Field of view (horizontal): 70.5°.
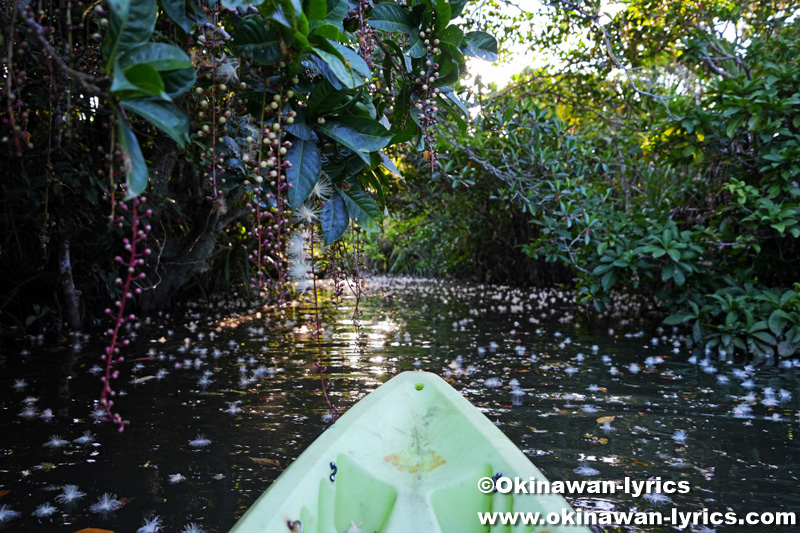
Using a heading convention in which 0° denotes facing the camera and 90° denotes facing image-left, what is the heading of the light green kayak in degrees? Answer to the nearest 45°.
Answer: approximately 180°

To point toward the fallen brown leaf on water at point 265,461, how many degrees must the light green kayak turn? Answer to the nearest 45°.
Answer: approximately 45° to its left
